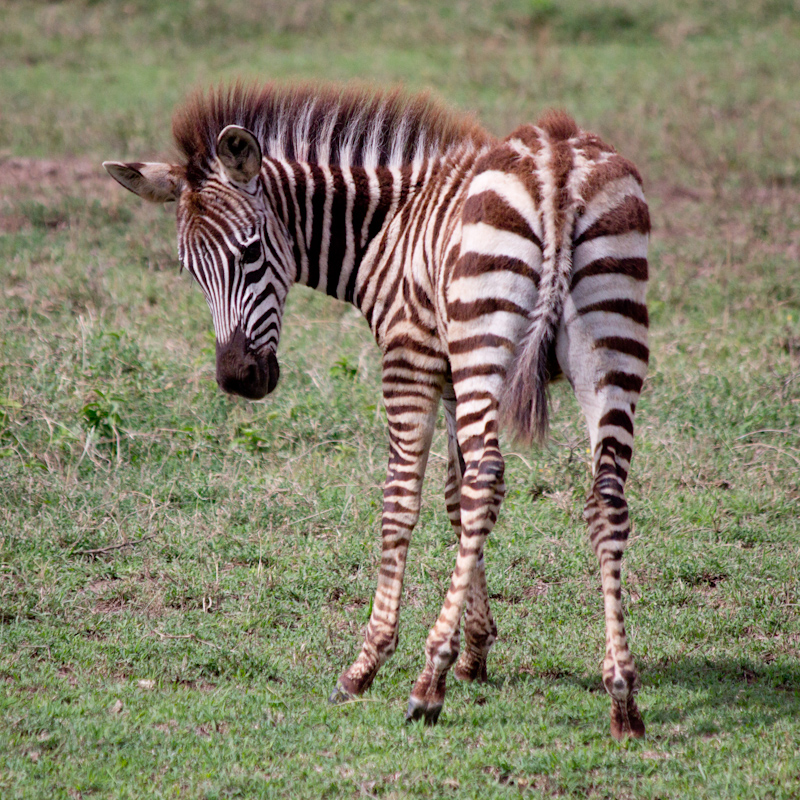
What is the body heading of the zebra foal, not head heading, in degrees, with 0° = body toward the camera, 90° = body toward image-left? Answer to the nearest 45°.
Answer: approximately 135°
